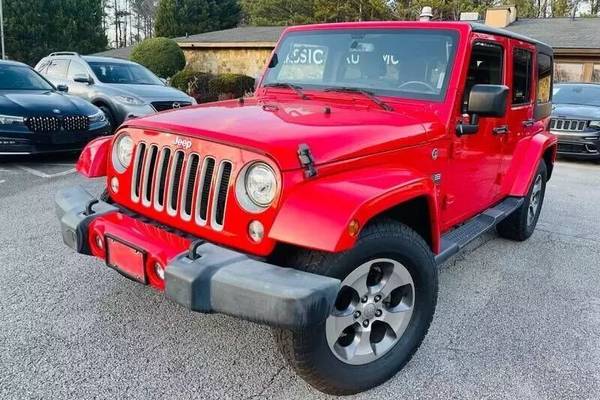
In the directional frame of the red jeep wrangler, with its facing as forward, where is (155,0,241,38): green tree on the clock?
The green tree is roughly at 4 o'clock from the red jeep wrangler.

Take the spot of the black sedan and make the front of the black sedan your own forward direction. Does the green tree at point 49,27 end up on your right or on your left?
on your left

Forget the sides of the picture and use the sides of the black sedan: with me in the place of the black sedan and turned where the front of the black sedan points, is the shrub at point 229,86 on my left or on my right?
on my left

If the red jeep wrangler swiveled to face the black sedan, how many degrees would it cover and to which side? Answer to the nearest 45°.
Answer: approximately 90° to its right

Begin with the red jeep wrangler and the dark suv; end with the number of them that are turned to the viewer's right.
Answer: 0

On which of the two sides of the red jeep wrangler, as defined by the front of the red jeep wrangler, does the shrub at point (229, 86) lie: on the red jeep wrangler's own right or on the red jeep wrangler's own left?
on the red jeep wrangler's own right

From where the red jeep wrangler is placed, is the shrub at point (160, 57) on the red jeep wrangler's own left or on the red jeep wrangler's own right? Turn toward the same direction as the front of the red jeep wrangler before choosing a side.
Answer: on the red jeep wrangler's own right

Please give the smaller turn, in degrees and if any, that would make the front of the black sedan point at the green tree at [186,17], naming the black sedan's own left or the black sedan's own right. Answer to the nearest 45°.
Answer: approximately 135° to the black sedan's own left

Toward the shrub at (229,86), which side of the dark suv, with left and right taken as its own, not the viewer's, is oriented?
right

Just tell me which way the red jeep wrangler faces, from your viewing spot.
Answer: facing the viewer and to the left of the viewer

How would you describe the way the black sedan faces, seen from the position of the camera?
facing the viewer and to the right of the viewer
